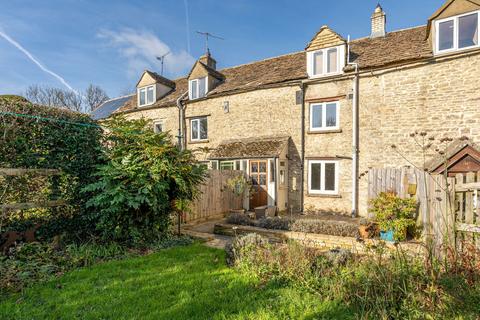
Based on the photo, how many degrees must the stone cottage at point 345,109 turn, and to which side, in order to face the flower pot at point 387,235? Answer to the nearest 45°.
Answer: approximately 45° to its left

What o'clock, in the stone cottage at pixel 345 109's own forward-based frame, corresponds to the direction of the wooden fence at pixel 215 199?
The wooden fence is roughly at 1 o'clock from the stone cottage.

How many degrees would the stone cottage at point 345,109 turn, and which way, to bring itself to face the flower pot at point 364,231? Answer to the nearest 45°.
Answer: approximately 45° to its left

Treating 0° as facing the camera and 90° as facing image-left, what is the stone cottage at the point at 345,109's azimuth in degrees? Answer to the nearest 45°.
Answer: approximately 45°

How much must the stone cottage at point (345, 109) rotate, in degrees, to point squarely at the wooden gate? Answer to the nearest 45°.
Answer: approximately 45° to its left

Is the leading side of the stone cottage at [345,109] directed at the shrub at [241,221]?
yes

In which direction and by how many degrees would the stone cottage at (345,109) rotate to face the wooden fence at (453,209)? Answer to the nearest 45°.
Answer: approximately 45° to its left

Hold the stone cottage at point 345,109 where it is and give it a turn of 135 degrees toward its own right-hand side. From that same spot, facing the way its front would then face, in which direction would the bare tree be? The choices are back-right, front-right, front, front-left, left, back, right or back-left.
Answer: front-left

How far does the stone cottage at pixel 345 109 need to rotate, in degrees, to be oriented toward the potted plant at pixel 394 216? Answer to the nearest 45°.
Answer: approximately 45° to its left
